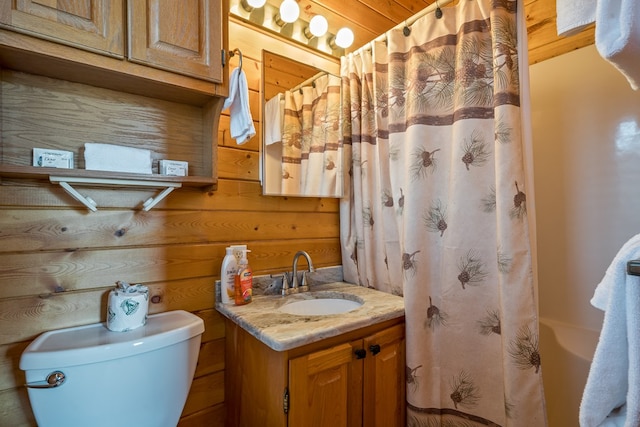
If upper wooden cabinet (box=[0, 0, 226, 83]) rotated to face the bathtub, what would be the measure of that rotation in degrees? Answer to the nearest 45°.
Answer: approximately 45° to its left

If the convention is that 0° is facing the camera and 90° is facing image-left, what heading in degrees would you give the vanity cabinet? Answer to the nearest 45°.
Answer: approximately 315°

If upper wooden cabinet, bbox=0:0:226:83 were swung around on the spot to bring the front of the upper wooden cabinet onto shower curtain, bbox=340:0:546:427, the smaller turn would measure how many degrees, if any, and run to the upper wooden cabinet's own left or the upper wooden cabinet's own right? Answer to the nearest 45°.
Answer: approximately 45° to the upper wooden cabinet's own left

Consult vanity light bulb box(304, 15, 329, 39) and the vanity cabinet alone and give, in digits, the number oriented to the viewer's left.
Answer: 0

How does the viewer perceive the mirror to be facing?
facing the viewer and to the right of the viewer

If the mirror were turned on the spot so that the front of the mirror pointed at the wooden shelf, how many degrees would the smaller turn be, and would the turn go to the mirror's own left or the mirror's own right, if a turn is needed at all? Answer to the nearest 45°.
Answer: approximately 90° to the mirror's own right

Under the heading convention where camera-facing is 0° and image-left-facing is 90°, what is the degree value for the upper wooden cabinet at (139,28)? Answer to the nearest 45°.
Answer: approximately 315°
